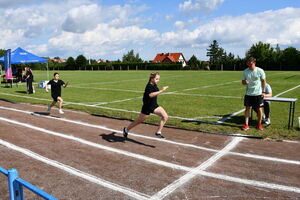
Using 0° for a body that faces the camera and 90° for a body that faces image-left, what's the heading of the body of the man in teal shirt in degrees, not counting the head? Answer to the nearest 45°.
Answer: approximately 45°
